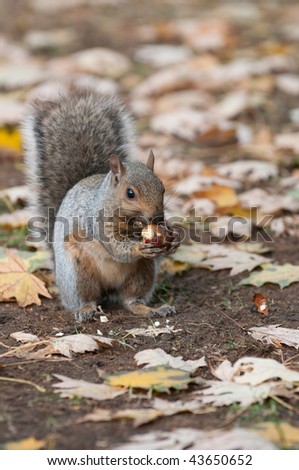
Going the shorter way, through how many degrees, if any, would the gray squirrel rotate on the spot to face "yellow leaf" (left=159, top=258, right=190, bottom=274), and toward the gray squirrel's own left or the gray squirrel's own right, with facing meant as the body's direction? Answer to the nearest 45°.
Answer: approximately 90° to the gray squirrel's own left

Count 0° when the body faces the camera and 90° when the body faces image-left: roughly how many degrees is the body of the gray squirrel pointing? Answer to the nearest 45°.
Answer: approximately 315°

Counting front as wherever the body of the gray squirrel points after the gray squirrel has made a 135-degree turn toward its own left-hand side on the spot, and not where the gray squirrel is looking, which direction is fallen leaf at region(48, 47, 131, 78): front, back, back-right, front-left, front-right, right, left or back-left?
front

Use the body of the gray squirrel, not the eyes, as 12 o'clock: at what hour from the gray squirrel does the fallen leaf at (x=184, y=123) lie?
The fallen leaf is roughly at 8 o'clock from the gray squirrel.

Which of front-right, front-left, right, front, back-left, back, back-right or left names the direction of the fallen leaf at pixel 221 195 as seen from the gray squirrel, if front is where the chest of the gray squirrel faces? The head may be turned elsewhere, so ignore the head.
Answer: left

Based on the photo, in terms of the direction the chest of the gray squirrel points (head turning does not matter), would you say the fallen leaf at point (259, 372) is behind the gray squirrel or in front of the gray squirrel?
in front

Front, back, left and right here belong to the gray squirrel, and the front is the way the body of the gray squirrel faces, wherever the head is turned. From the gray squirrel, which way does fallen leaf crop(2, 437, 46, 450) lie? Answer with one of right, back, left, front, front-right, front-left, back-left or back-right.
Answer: front-right

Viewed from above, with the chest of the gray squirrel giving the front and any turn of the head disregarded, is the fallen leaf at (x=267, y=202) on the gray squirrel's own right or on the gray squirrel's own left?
on the gray squirrel's own left

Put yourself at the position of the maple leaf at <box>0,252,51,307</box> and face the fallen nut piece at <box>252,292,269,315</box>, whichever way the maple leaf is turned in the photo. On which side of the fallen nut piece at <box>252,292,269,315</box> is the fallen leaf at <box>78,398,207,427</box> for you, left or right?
right

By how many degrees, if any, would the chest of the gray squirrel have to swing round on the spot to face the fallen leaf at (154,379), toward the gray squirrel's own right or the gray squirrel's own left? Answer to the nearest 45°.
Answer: approximately 45° to the gray squirrel's own right

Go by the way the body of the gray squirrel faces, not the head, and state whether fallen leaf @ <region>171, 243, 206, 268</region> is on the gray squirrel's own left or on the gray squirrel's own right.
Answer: on the gray squirrel's own left
